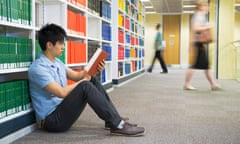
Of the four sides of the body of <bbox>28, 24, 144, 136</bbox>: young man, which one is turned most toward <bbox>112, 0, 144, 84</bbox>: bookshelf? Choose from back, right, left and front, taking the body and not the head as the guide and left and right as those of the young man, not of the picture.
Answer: left

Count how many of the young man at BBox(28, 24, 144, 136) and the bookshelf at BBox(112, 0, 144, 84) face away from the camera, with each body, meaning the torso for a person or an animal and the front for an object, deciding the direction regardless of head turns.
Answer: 0

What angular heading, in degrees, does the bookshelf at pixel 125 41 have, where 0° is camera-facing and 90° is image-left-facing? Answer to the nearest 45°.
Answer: approximately 315°

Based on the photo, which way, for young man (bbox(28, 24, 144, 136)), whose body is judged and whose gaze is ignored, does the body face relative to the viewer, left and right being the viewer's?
facing to the right of the viewer

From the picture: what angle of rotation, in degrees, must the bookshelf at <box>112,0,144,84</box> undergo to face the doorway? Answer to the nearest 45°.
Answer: approximately 135° to its left

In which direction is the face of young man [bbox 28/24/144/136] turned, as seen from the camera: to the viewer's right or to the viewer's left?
to the viewer's right

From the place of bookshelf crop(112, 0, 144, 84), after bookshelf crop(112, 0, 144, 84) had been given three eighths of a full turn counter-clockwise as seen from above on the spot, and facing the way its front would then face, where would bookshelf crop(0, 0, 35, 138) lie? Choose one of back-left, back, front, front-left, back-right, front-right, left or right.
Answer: back

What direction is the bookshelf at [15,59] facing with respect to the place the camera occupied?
facing the viewer and to the right of the viewer

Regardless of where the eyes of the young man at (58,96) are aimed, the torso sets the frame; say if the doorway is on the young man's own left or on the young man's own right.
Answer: on the young man's own left
